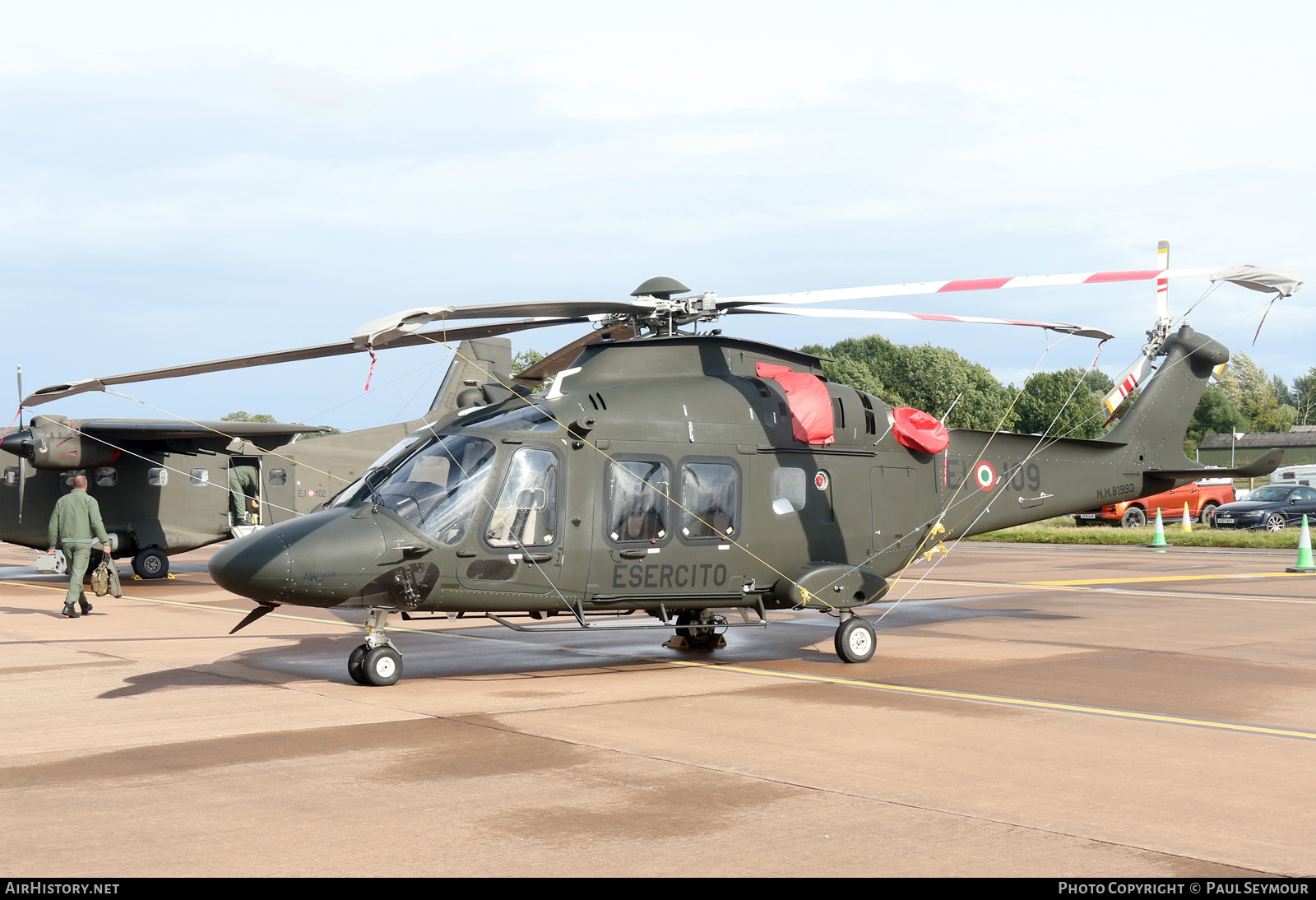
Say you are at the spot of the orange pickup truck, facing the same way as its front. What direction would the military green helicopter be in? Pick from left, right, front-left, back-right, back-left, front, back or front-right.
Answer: front-left

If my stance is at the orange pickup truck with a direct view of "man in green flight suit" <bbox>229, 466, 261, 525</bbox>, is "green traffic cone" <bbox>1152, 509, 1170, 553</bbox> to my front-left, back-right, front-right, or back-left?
front-left

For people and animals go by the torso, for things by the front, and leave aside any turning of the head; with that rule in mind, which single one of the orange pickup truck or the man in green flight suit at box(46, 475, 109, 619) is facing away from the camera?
the man in green flight suit

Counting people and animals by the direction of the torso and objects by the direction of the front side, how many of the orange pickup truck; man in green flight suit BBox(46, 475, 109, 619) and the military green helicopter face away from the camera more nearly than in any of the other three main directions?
1

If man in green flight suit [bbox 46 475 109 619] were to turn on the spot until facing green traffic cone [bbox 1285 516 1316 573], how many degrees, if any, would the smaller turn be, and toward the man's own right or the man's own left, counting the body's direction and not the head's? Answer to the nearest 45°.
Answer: approximately 90° to the man's own right

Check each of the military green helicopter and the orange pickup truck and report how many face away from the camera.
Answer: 0

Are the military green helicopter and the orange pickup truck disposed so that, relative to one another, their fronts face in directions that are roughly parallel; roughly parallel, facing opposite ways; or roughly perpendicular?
roughly parallel

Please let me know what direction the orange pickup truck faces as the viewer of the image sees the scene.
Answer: facing the viewer and to the left of the viewer

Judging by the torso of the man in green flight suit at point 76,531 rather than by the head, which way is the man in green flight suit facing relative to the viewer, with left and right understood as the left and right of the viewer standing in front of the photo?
facing away from the viewer

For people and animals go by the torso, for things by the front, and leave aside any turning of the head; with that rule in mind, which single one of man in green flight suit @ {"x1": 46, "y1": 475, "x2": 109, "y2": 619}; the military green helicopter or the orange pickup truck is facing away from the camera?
the man in green flight suit

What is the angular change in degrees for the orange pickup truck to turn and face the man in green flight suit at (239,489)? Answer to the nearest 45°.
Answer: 0° — it already faces them

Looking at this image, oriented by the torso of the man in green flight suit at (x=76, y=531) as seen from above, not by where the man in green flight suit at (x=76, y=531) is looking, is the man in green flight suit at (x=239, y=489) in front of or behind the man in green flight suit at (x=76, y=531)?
in front

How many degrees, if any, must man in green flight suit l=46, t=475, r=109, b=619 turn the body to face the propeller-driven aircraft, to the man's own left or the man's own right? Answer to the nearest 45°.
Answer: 0° — they already face it

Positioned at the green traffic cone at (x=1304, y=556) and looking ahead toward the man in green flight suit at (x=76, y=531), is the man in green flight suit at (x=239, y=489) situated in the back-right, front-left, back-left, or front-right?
front-right

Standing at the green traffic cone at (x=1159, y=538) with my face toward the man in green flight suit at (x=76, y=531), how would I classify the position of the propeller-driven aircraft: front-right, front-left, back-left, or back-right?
front-right

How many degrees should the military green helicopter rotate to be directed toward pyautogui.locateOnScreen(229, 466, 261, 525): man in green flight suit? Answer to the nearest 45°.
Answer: approximately 90° to its right
